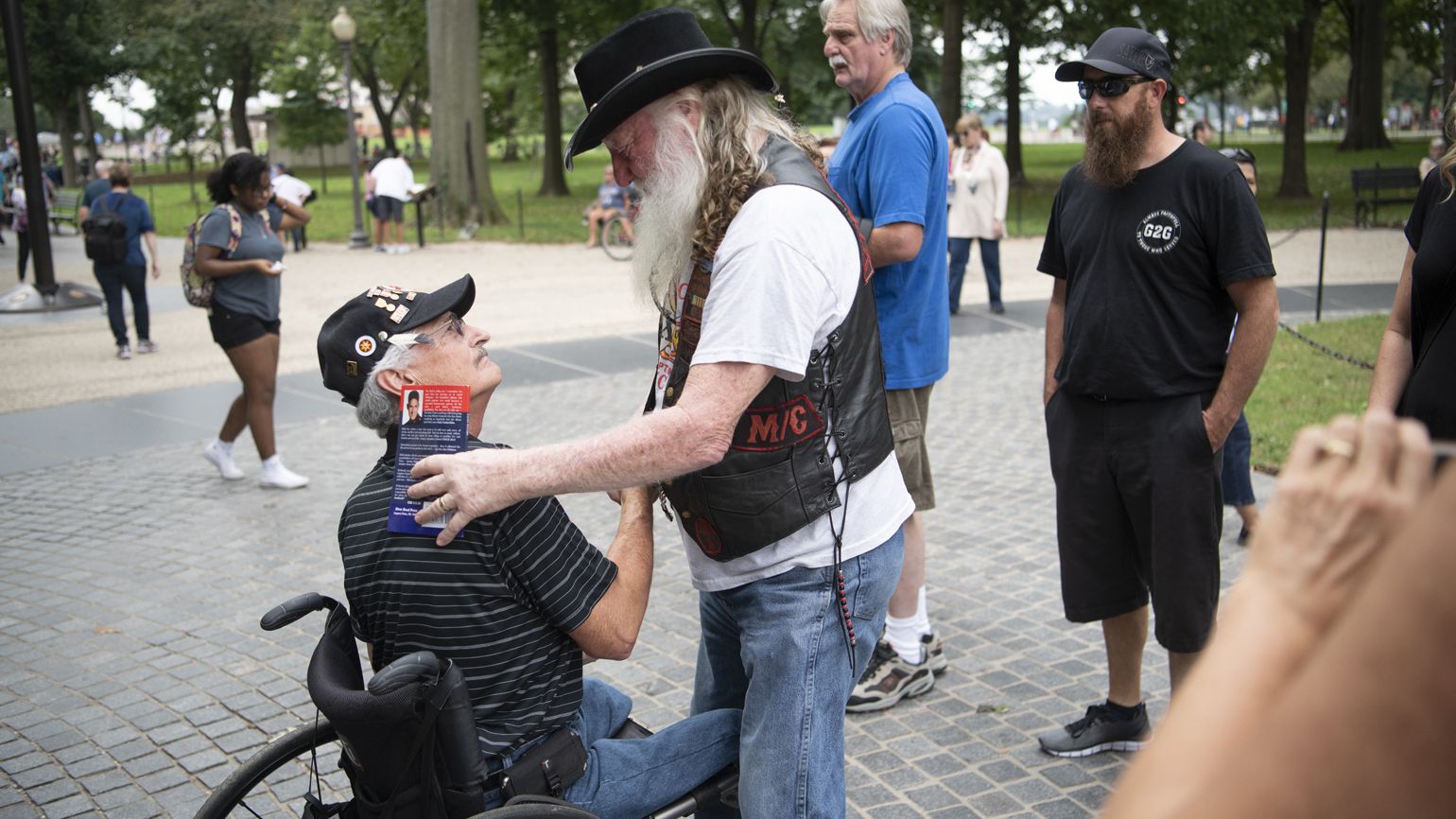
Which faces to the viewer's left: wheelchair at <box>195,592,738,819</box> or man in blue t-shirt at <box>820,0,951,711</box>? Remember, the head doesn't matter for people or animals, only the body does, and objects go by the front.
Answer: the man in blue t-shirt

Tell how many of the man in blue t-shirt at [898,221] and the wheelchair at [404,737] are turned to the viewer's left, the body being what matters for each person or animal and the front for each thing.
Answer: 1

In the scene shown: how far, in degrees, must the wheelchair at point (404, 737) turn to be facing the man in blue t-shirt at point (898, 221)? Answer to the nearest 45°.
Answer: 0° — it already faces them

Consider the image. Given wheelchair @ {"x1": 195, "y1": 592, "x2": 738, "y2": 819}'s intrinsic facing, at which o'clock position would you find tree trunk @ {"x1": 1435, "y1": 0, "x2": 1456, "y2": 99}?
The tree trunk is roughly at 12 o'clock from the wheelchair.

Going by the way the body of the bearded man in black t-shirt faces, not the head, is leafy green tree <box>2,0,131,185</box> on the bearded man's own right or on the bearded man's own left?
on the bearded man's own right

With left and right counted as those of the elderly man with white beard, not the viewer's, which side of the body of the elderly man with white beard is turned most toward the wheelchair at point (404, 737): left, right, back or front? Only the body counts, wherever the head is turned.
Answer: front

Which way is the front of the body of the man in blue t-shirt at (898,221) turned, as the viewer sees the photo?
to the viewer's left

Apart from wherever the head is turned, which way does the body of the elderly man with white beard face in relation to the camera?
to the viewer's left

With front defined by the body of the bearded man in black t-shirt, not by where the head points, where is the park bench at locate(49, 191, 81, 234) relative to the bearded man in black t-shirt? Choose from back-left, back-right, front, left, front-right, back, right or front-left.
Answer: right

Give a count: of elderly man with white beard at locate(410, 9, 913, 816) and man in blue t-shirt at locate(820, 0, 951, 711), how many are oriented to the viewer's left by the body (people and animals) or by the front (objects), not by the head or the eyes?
2

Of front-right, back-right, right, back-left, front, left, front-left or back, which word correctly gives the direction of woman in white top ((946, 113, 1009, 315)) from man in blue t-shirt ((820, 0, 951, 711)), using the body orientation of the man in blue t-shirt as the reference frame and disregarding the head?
right

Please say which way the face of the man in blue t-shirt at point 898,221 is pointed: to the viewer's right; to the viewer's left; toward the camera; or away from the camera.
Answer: to the viewer's left

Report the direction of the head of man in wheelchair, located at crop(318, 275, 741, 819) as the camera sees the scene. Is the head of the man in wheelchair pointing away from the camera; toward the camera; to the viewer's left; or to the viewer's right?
to the viewer's right
